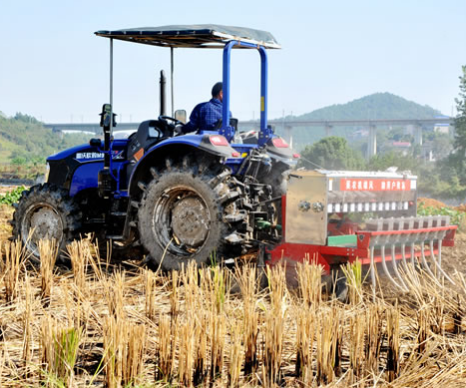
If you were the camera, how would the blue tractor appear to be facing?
facing away from the viewer and to the left of the viewer
